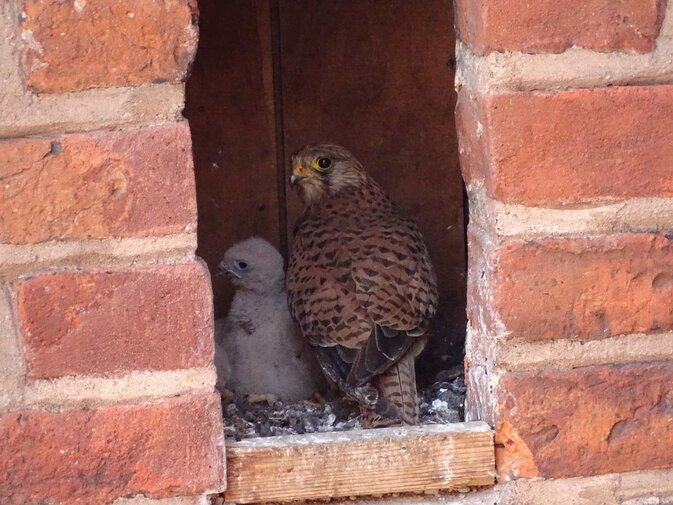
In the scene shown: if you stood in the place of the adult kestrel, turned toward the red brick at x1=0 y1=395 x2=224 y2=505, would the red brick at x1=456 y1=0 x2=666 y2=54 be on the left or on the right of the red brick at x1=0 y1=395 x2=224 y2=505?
left

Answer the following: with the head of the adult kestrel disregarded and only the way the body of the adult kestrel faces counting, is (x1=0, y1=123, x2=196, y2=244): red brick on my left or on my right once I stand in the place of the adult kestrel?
on my left

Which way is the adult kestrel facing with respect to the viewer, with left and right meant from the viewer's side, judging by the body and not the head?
facing away from the viewer and to the left of the viewer

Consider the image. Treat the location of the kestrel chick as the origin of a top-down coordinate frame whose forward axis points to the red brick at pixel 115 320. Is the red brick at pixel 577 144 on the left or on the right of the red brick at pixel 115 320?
left

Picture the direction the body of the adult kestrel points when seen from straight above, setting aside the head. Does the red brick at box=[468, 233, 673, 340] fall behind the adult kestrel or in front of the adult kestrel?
behind

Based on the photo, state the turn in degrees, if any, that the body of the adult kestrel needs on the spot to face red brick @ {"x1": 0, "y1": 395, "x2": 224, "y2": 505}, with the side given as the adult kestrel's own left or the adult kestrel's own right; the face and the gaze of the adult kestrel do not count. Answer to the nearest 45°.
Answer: approximately 90° to the adult kestrel's own left

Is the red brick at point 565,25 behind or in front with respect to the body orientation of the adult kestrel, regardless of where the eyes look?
behind

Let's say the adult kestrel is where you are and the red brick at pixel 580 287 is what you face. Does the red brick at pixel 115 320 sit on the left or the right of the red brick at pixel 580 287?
right

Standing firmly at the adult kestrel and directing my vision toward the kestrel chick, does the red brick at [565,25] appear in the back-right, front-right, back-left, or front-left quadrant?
back-left

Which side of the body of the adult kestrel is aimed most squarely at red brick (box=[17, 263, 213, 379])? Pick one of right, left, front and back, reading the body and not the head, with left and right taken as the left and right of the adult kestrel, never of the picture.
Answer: left

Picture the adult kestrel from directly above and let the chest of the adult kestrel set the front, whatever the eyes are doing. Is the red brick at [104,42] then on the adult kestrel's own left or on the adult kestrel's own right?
on the adult kestrel's own left
